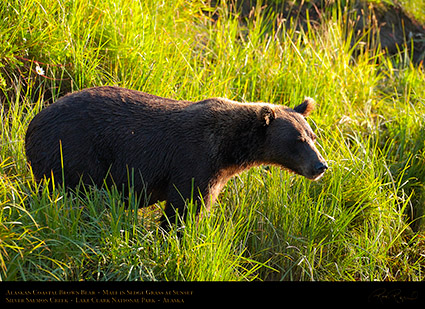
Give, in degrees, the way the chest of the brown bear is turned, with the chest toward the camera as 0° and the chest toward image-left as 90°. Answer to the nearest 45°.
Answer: approximately 270°
